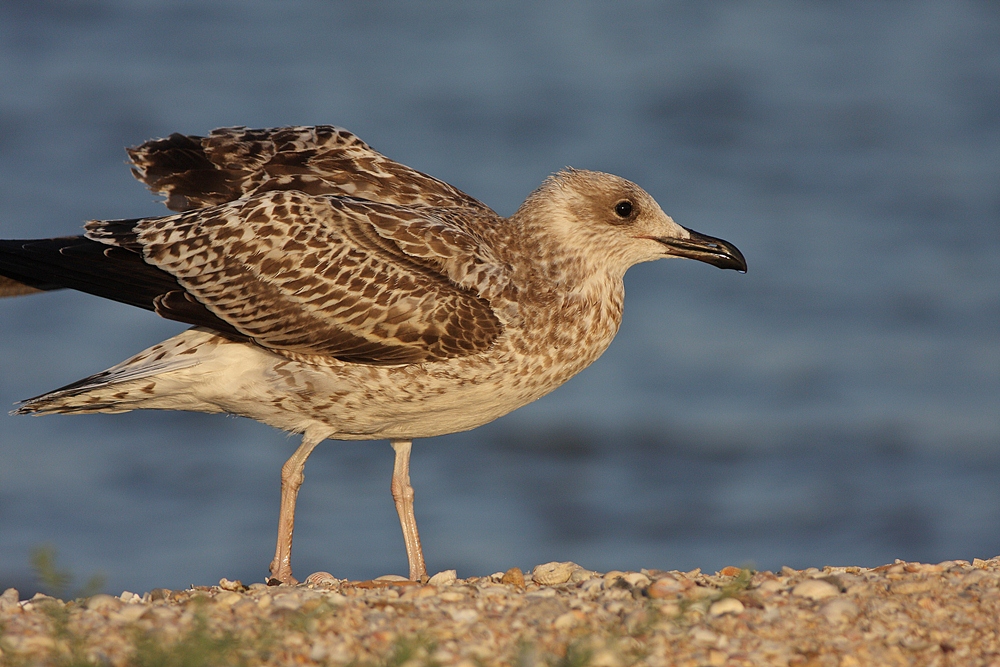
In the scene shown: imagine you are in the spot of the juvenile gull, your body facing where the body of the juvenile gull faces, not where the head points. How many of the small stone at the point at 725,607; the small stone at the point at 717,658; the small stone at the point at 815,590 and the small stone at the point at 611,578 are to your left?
0

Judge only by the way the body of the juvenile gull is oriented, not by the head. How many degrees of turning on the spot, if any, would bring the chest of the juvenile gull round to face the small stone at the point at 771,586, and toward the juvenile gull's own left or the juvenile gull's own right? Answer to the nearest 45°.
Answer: approximately 45° to the juvenile gull's own right

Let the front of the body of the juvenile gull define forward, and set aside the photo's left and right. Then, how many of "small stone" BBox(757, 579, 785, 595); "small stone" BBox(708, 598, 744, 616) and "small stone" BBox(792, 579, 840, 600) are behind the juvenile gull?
0

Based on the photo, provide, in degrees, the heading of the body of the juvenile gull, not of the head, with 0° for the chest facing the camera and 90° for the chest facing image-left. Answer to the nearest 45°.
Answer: approximately 270°

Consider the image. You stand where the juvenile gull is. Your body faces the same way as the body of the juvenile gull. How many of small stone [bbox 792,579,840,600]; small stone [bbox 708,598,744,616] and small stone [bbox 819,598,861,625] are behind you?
0

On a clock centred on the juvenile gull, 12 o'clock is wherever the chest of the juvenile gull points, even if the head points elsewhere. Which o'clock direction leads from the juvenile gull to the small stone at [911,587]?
The small stone is roughly at 1 o'clock from the juvenile gull.

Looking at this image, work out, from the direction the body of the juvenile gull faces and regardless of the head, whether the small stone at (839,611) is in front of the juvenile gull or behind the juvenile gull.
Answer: in front
